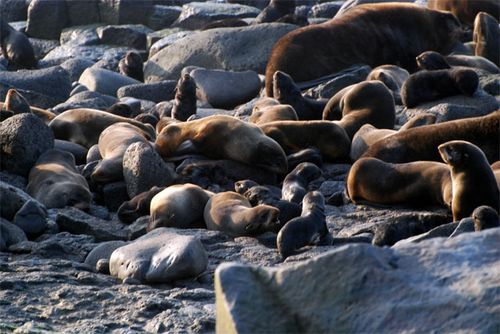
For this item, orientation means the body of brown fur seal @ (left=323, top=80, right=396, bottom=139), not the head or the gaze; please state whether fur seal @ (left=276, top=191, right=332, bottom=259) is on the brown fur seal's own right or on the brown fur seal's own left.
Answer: on the brown fur seal's own left

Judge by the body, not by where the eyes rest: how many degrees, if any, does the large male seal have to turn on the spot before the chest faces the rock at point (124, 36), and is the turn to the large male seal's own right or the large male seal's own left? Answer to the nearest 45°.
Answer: approximately 135° to the large male seal's own left

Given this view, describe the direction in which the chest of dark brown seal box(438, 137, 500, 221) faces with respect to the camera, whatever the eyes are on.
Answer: to the viewer's left

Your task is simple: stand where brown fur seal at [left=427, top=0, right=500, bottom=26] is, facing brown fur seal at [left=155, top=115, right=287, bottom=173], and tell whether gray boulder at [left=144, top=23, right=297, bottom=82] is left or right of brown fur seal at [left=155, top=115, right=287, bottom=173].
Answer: right

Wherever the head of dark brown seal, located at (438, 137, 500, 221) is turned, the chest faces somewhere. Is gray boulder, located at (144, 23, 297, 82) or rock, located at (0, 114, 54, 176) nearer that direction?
the rock
